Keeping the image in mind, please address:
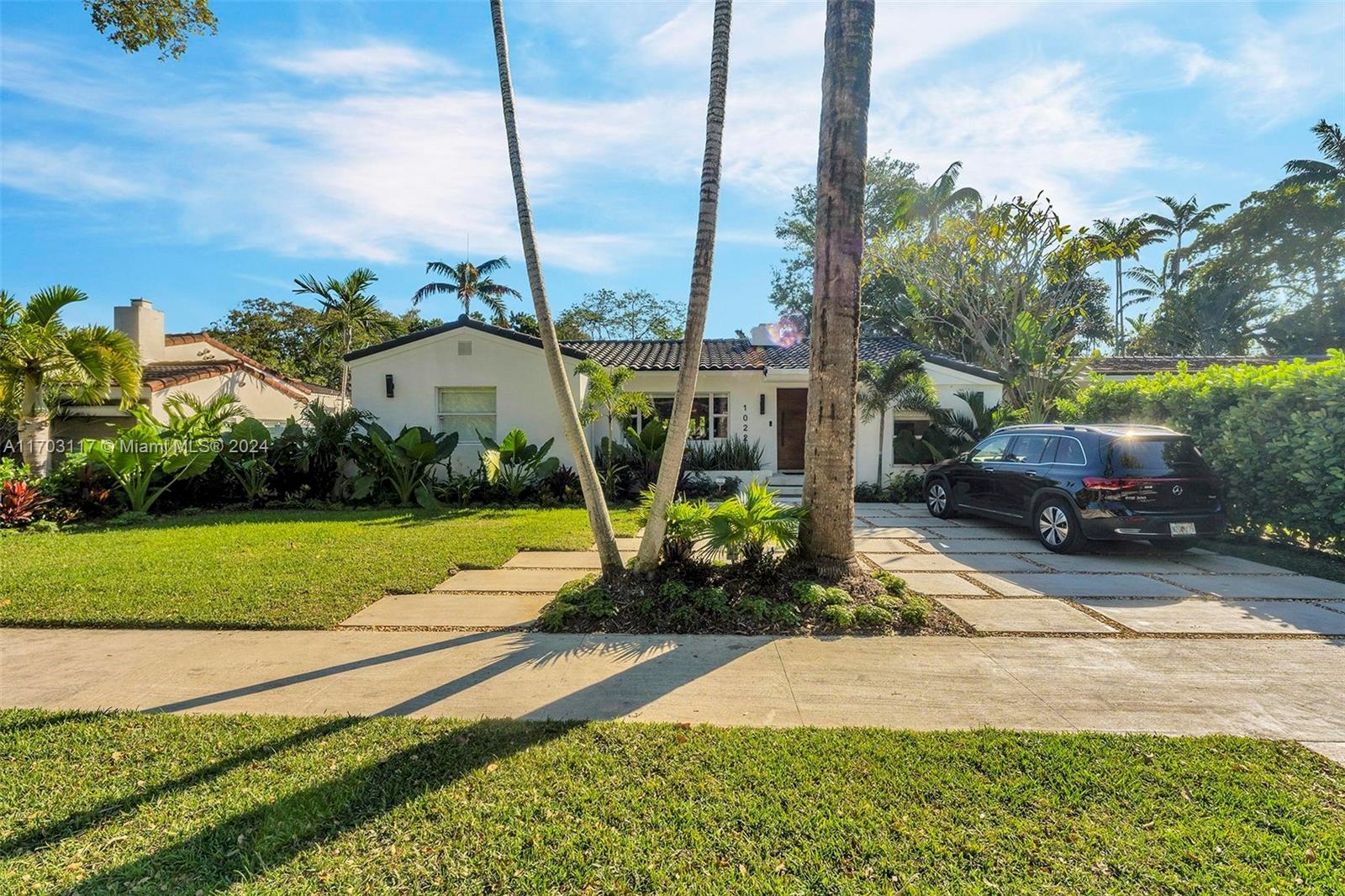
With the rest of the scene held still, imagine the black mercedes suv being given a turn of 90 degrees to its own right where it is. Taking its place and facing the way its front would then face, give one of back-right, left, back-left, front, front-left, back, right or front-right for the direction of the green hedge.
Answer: front

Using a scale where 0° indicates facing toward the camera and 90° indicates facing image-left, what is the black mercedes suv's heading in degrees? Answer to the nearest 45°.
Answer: approximately 135°

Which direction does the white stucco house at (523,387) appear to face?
toward the camera

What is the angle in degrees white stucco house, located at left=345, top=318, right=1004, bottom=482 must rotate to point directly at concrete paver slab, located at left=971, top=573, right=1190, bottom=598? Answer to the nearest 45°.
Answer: approximately 45° to its left

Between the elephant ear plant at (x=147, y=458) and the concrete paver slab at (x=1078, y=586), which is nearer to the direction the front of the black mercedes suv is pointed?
the elephant ear plant

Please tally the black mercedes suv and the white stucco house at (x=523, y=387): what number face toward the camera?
1

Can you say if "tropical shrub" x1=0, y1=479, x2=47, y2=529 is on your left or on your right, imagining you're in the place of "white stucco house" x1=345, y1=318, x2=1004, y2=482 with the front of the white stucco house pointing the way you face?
on your right

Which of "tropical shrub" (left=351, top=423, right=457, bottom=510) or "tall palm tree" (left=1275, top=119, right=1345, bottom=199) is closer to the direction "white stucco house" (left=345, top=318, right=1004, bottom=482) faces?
the tropical shrub

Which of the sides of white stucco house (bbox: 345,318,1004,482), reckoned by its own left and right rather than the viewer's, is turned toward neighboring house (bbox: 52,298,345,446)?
right

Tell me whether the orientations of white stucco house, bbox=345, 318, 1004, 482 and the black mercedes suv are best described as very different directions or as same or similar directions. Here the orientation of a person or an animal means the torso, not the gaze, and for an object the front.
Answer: very different directions
